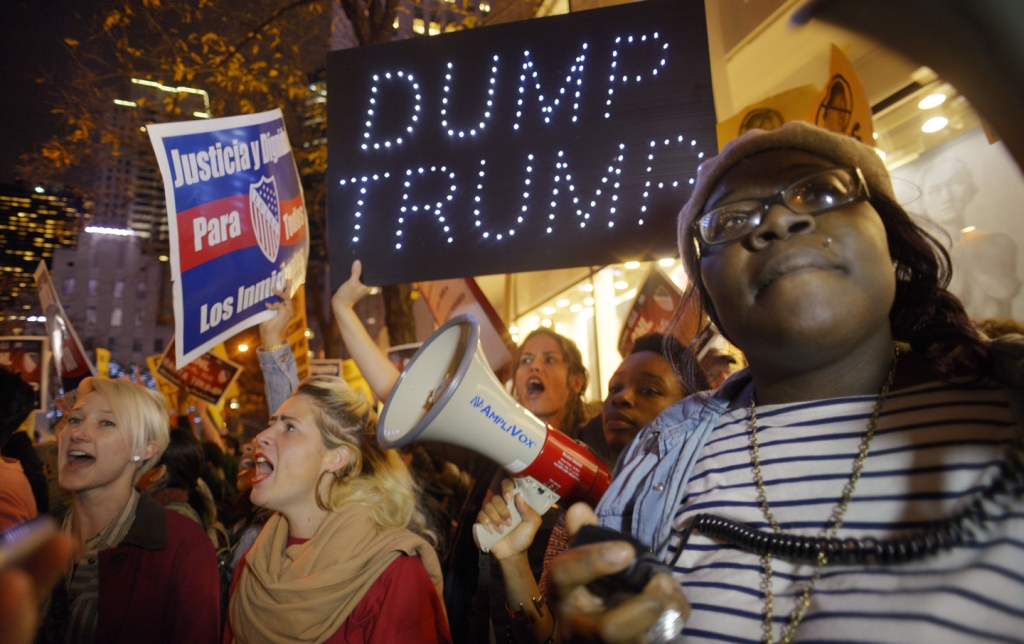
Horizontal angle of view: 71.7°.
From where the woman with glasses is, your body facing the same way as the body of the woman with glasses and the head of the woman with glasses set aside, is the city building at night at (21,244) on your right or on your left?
on your right

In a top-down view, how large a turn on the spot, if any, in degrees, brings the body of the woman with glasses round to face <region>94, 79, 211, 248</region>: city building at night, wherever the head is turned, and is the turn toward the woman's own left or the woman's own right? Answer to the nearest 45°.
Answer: approximately 135° to the woman's own right

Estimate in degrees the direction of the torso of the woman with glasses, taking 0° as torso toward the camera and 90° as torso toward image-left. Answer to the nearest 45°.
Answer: approximately 0°
